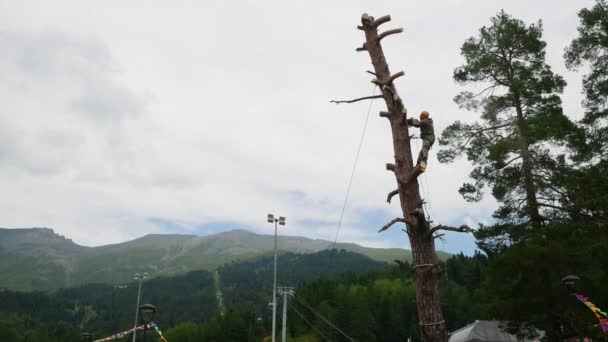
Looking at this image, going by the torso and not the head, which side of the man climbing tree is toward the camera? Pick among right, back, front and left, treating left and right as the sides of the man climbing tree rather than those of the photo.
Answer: left
